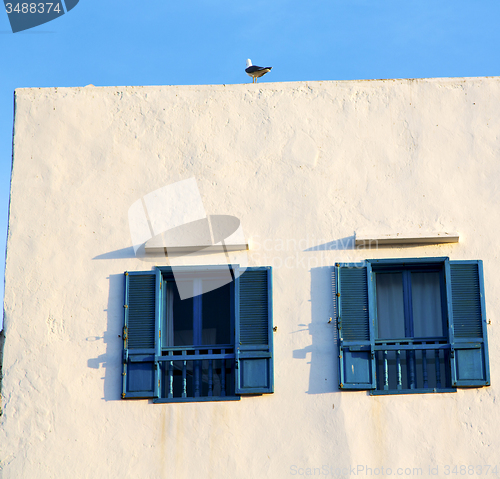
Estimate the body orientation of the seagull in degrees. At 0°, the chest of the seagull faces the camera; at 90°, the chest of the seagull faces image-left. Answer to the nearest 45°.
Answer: approximately 90°
